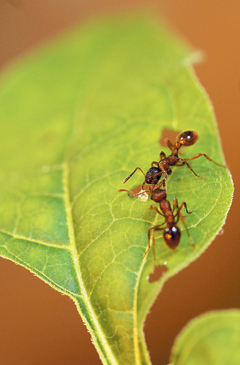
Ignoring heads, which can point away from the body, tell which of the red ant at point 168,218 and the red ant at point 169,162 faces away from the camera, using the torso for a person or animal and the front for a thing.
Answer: the red ant at point 168,218

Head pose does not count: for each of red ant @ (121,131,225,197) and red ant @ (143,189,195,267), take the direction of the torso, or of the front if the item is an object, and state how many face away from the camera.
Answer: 1

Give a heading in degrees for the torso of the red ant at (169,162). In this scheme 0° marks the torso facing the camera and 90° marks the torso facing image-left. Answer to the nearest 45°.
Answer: approximately 45°

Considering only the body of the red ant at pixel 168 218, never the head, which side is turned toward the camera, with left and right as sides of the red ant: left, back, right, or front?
back
